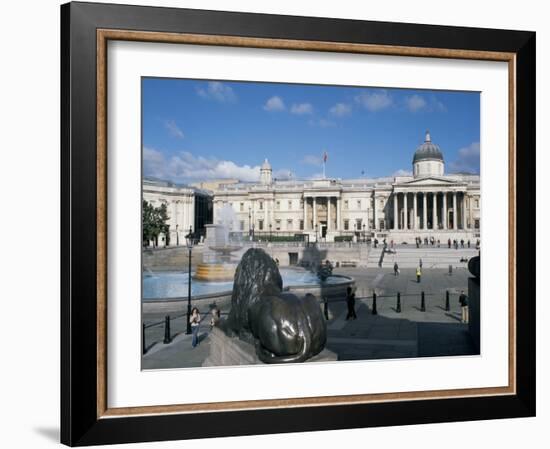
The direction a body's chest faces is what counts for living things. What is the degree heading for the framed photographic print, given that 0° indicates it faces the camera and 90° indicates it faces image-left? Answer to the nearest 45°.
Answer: approximately 315°
